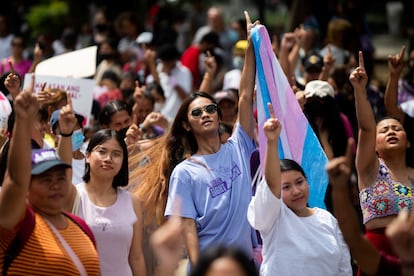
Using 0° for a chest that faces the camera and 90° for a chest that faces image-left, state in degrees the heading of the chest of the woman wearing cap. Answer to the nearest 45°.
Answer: approximately 315°

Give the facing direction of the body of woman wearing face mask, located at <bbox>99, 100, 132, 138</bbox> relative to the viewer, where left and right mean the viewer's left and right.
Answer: facing the viewer and to the right of the viewer

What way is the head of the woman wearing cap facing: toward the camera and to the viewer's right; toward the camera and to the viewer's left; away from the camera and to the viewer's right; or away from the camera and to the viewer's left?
toward the camera and to the viewer's right

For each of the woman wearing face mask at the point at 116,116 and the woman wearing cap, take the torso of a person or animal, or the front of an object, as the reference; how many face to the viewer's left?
0

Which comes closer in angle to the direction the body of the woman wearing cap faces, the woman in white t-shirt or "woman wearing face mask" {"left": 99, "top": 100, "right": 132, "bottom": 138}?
the woman in white t-shirt

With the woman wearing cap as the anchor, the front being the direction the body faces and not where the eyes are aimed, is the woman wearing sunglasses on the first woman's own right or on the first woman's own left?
on the first woman's own left
